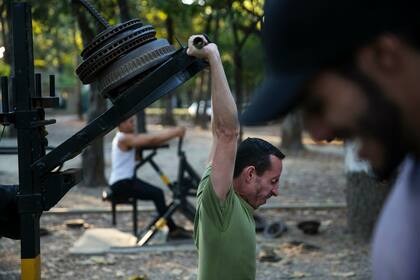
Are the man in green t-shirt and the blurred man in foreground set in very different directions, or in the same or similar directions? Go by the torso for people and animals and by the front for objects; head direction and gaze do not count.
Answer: very different directions

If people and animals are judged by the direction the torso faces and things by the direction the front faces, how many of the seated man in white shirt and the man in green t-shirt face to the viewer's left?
0

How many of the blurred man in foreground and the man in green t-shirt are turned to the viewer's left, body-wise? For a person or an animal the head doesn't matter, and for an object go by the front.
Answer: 1

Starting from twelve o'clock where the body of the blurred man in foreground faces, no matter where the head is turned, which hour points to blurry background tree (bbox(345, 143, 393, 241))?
The blurry background tree is roughly at 3 o'clock from the blurred man in foreground.

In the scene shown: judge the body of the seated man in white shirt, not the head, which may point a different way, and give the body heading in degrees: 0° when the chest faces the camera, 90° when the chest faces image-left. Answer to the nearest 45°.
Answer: approximately 270°

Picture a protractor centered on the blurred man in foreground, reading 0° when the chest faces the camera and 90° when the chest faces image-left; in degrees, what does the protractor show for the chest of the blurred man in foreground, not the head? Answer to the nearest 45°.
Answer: approximately 90°
